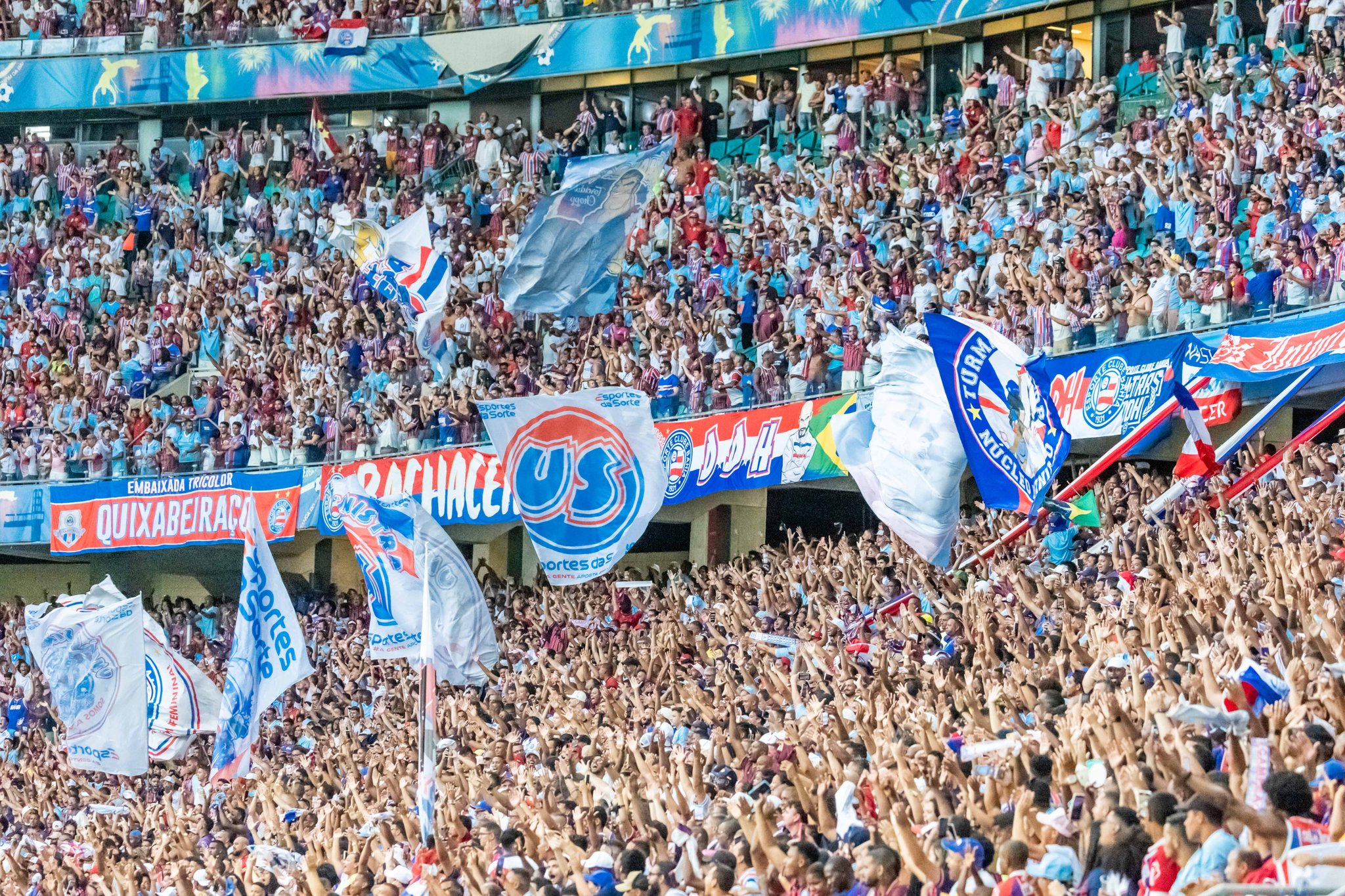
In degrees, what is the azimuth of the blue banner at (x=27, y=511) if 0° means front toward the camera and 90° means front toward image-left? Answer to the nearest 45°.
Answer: approximately 0°

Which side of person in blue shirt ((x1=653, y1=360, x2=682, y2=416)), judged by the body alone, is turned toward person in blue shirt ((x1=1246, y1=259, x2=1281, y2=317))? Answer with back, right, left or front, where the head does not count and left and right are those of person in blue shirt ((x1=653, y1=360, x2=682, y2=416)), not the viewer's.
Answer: left

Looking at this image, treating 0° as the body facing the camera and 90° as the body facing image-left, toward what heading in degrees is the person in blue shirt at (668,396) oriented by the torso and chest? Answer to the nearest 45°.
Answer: approximately 45°

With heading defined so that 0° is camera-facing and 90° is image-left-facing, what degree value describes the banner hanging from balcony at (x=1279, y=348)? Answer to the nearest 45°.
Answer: approximately 0°

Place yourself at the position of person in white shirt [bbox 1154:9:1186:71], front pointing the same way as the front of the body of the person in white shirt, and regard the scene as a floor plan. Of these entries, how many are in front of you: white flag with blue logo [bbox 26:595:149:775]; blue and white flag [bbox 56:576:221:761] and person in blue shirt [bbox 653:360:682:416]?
3

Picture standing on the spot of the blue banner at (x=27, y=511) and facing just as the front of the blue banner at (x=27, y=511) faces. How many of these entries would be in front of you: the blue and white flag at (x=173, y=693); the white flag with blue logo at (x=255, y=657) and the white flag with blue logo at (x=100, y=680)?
3
